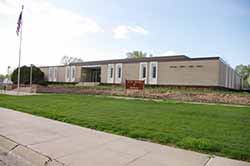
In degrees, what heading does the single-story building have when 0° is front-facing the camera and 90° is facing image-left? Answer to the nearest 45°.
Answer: approximately 45°

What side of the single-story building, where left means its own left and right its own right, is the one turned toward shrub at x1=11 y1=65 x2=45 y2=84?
right
